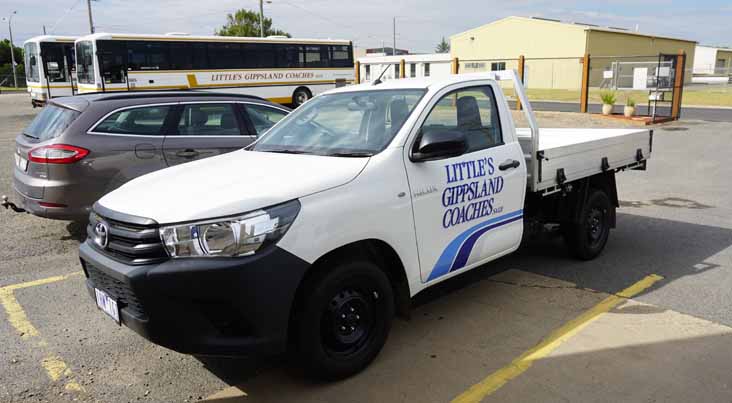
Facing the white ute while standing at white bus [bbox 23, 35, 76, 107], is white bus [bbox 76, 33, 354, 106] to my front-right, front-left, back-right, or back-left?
front-left

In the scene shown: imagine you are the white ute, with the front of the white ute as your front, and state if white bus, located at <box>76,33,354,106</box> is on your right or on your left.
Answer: on your right

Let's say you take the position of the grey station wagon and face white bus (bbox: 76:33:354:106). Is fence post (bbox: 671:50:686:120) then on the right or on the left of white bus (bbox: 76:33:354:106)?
right

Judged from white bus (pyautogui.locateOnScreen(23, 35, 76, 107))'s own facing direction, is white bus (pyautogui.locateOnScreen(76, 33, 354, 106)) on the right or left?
on its left

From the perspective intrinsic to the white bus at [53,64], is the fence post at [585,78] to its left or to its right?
on its left

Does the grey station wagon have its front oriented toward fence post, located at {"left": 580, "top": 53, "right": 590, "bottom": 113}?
yes

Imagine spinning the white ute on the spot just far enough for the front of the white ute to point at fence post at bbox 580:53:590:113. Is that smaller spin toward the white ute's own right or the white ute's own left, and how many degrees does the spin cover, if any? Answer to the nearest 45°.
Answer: approximately 180°

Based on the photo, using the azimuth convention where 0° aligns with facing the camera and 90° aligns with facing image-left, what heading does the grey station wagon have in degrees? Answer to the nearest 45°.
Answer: approximately 225°

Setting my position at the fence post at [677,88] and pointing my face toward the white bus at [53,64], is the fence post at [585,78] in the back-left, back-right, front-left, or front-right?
front-right

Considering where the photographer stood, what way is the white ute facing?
facing the viewer and to the left of the viewer

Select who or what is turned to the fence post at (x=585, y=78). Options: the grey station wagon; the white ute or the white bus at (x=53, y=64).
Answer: the grey station wagon

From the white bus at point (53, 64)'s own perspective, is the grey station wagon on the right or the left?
on its left

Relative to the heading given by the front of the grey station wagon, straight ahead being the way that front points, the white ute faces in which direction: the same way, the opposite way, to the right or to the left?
the opposite way

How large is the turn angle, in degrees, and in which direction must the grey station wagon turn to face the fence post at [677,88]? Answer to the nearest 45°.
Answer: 0° — it already faces it

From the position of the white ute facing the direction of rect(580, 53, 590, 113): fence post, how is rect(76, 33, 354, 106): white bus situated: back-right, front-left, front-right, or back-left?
front-left
